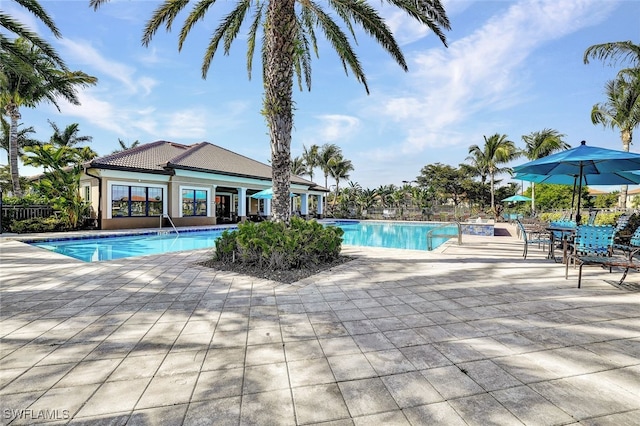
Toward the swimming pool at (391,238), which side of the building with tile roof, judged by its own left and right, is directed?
front

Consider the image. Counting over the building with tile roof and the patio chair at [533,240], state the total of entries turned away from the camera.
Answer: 0

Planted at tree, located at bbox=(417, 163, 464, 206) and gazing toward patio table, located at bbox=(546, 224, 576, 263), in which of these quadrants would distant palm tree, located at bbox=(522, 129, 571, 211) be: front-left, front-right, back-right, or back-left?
front-left

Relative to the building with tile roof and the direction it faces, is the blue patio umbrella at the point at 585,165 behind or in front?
in front

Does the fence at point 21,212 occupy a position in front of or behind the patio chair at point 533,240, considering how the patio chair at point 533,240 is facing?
behind

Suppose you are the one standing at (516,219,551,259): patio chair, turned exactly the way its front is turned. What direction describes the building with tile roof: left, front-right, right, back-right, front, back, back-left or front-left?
back

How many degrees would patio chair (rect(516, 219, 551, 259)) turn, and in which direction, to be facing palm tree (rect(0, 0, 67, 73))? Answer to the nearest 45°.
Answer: approximately 135° to its right

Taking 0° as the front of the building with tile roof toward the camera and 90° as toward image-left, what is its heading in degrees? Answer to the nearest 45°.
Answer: approximately 315°

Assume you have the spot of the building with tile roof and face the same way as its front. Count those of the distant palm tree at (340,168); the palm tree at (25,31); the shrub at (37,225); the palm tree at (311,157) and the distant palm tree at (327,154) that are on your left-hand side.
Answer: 3

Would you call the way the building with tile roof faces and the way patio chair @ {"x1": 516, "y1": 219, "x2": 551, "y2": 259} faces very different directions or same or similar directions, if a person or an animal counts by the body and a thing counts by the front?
same or similar directions

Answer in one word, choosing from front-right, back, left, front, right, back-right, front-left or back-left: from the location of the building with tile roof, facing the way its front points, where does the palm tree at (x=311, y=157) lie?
left

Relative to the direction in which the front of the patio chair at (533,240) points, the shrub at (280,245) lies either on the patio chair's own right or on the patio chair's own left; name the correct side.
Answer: on the patio chair's own right

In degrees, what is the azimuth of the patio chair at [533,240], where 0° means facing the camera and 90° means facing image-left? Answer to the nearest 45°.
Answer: approximately 270°
